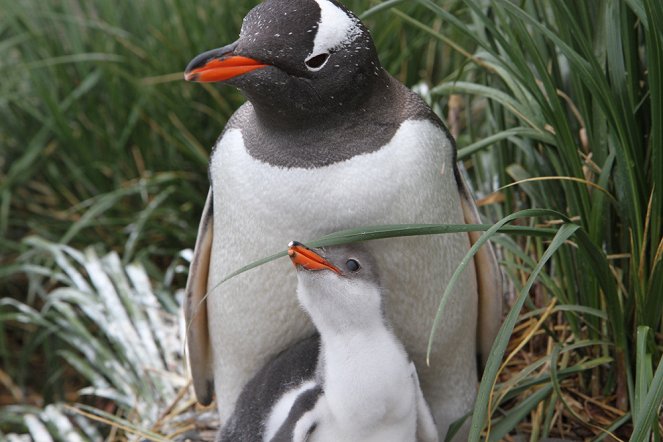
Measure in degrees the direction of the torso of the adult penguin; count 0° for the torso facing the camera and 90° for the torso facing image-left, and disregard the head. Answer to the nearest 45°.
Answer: approximately 0°
